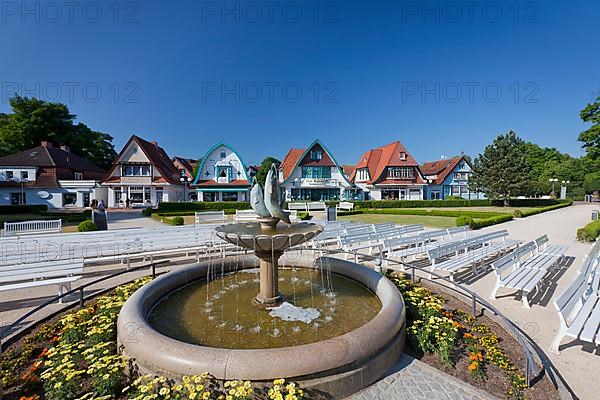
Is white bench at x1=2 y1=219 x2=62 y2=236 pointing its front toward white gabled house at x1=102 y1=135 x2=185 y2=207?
no

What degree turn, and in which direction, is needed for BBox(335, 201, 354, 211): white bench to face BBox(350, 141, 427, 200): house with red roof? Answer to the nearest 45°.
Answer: approximately 135° to its left

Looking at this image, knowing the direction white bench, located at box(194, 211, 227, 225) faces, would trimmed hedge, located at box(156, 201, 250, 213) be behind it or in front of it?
behind

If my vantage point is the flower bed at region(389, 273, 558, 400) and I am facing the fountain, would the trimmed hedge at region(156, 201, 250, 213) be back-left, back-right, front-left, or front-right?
front-right

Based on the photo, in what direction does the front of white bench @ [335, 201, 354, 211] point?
toward the camera

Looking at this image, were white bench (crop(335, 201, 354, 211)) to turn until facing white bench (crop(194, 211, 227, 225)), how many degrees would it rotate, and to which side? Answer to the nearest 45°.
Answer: approximately 45° to its right

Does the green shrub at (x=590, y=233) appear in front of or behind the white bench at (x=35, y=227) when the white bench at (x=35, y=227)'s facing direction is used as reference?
in front

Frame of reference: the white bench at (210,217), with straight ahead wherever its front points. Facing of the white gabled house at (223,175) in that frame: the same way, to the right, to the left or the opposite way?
the same way

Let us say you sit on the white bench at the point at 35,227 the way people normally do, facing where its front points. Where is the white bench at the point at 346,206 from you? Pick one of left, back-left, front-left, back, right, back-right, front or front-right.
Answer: left

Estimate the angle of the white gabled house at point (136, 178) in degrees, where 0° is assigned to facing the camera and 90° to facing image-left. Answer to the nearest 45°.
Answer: approximately 0°

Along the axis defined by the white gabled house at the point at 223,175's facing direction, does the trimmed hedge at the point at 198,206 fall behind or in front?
in front

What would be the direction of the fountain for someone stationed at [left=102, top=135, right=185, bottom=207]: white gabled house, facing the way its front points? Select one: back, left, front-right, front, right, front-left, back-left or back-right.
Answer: front

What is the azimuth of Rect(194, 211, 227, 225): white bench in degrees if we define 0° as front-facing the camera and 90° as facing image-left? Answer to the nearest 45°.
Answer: approximately 0°

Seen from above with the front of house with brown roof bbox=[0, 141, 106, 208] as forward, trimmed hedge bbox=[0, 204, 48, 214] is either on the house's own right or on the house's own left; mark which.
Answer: on the house's own right

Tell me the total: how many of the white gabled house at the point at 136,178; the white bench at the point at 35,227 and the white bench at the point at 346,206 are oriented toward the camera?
3

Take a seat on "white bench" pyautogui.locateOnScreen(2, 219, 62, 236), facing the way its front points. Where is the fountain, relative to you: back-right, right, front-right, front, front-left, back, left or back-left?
front

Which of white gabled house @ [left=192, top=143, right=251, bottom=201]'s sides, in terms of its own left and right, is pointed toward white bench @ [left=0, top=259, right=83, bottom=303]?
front

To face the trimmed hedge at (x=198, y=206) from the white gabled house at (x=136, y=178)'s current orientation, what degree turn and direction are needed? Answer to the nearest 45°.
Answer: approximately 45° to its left
